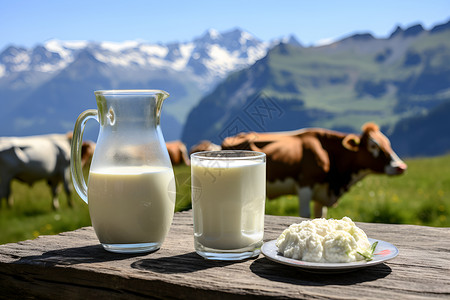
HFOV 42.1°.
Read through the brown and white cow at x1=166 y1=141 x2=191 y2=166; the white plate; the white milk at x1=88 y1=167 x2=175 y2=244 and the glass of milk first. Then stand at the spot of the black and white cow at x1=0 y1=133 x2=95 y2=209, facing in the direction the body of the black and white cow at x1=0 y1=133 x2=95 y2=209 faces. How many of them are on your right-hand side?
3

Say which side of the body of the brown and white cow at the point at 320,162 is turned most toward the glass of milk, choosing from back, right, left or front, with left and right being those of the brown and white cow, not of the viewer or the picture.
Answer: right

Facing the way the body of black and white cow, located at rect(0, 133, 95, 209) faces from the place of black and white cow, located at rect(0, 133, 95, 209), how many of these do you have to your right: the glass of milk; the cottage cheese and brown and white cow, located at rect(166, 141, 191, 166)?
2

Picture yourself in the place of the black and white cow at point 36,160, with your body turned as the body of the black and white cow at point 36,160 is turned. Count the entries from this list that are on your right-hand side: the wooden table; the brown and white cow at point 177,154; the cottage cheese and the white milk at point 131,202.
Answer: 3

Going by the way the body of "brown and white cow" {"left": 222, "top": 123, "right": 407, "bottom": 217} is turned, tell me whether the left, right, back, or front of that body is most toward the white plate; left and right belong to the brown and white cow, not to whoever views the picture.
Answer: right

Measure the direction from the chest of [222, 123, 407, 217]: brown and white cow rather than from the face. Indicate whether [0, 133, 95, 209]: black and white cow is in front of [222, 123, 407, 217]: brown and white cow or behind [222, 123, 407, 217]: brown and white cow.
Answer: behind

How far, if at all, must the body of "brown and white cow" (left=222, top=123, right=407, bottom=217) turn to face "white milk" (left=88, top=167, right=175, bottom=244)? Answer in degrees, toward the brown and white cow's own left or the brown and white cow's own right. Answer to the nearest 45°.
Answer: approximately 90° to the brown and white cow's own right

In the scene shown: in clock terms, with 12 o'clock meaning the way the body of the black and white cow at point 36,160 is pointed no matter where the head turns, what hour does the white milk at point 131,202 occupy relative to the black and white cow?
The white milk is roughly at 3 o'clock from the black and white cow.

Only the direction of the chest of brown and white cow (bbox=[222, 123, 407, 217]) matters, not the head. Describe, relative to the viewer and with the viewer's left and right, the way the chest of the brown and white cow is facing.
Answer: facing to the right of the viewer

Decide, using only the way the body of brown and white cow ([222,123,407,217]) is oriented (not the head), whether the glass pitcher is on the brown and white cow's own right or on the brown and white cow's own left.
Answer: on the brown and white cow's own right

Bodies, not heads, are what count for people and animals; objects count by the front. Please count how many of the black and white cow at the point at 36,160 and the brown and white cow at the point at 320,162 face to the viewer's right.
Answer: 2
